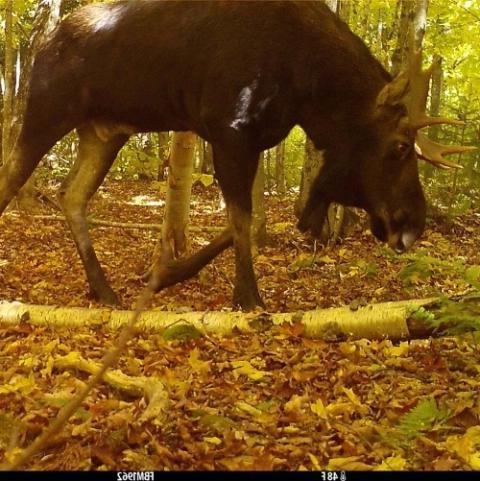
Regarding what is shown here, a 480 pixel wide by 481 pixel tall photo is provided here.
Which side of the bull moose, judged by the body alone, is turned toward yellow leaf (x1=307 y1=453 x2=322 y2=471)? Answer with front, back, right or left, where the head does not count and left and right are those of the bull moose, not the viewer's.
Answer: right

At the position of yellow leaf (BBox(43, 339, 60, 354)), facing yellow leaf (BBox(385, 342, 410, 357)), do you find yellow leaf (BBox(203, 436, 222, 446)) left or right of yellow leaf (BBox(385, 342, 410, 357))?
right

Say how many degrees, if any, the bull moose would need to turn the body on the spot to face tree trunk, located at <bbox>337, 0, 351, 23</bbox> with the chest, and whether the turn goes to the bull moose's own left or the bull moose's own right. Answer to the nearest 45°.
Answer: approximately 90° to the bull moose's own left

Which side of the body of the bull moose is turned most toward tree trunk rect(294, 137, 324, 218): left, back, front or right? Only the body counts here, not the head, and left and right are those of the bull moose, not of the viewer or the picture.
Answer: left

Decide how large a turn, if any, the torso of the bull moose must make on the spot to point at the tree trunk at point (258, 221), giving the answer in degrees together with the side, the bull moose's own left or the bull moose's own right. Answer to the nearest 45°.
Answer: approximately 90° to the bull moose's own left

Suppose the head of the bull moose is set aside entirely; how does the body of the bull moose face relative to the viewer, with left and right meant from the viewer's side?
facing to the right of the viewer

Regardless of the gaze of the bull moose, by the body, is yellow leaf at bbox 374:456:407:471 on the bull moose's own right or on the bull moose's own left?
on the bull moose's own right

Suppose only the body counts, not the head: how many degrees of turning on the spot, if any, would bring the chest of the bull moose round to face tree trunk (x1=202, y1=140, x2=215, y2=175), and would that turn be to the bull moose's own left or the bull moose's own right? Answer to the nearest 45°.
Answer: approximately 90° to the bull moose's own left

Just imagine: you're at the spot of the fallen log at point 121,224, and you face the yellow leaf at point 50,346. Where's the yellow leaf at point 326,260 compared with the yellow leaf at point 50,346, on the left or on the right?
left

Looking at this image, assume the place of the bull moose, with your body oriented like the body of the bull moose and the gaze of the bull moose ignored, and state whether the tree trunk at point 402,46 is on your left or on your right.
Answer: on your left
